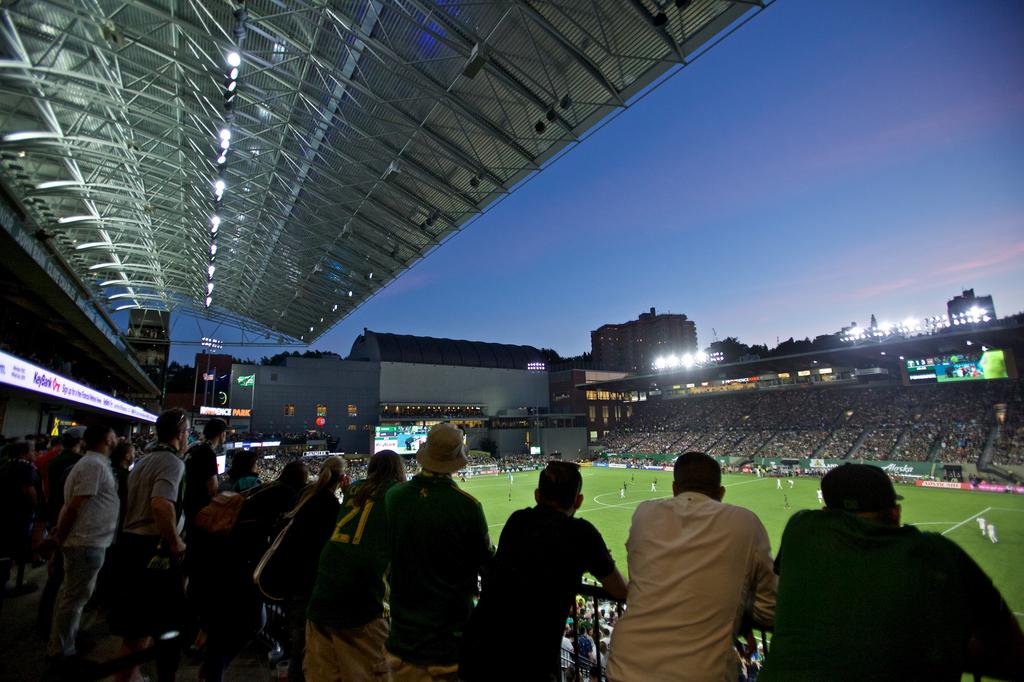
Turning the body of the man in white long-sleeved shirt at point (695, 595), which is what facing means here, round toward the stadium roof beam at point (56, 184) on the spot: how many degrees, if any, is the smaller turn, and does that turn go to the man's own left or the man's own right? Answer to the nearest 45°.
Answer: approximately 90° to the man's own left

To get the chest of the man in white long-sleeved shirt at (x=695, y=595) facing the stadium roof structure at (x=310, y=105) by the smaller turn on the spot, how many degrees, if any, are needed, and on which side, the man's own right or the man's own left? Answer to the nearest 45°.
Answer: approximately 45° to the man's own left

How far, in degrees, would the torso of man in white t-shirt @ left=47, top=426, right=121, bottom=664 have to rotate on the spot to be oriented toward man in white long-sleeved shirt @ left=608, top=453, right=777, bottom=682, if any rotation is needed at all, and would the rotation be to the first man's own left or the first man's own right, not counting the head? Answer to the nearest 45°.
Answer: approximately 90° to the first man's own right

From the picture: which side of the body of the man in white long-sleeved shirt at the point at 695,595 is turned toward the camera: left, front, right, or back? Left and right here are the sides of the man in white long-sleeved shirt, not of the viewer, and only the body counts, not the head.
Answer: back

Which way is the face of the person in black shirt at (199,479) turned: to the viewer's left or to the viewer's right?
to the viewer's right

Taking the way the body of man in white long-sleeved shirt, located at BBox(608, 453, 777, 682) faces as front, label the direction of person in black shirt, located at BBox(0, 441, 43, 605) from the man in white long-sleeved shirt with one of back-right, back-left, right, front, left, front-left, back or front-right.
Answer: left

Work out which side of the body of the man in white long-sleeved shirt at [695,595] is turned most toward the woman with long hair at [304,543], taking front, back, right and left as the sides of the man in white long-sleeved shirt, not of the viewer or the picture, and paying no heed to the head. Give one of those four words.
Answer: left

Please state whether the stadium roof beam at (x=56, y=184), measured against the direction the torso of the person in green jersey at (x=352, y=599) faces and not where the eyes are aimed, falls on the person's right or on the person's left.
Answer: on the person's left

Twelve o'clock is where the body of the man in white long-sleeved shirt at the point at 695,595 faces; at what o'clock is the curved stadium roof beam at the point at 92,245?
The curved stadium roof beam is roughly at 10 o'clock from the man in white long-sleeved shirt.

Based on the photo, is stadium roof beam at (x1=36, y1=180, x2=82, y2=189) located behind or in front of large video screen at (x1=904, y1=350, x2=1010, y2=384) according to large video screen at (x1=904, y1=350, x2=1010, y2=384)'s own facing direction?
in front

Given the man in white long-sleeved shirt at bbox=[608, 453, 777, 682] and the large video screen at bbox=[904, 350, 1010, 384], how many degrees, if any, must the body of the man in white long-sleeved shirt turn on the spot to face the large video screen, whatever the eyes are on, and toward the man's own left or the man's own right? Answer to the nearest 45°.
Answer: approximately 45° to the man's own right
